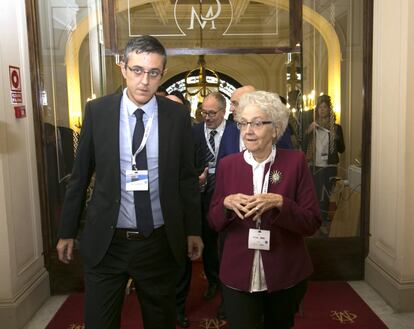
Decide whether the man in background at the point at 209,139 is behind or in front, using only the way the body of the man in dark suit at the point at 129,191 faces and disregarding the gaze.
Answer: behind

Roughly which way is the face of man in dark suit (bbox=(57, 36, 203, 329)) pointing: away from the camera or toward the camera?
toward the camera

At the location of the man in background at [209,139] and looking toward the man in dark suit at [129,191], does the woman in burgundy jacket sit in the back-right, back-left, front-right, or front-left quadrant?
front-left

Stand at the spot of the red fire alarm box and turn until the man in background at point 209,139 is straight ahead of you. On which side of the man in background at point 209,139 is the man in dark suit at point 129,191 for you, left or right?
right

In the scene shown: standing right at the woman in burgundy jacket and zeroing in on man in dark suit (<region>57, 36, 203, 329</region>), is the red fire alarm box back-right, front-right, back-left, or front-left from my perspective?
front-right

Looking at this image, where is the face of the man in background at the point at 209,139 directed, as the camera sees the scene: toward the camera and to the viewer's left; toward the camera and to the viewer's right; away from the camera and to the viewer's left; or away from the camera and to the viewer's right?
toward the camera and to the viewer's left

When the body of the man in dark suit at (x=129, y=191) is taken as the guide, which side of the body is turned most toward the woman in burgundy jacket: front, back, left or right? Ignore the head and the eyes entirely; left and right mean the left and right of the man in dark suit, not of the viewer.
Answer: left

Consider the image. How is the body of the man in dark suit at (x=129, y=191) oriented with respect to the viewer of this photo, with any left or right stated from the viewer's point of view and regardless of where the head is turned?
facing the viewer

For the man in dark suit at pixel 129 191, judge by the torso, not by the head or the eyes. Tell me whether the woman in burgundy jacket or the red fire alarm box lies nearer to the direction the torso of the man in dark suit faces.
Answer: the woman in burgundy jacket

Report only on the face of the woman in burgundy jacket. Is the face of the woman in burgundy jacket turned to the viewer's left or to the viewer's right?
to the viewer's left

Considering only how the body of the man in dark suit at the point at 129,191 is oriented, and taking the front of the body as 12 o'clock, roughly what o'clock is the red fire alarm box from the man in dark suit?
The red fire alarm box is roughly at 5 o'clock from the man in dark suit.

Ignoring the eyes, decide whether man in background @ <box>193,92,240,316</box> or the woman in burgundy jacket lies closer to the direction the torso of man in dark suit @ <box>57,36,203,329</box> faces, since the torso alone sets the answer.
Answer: the woman in burgundy jacket
